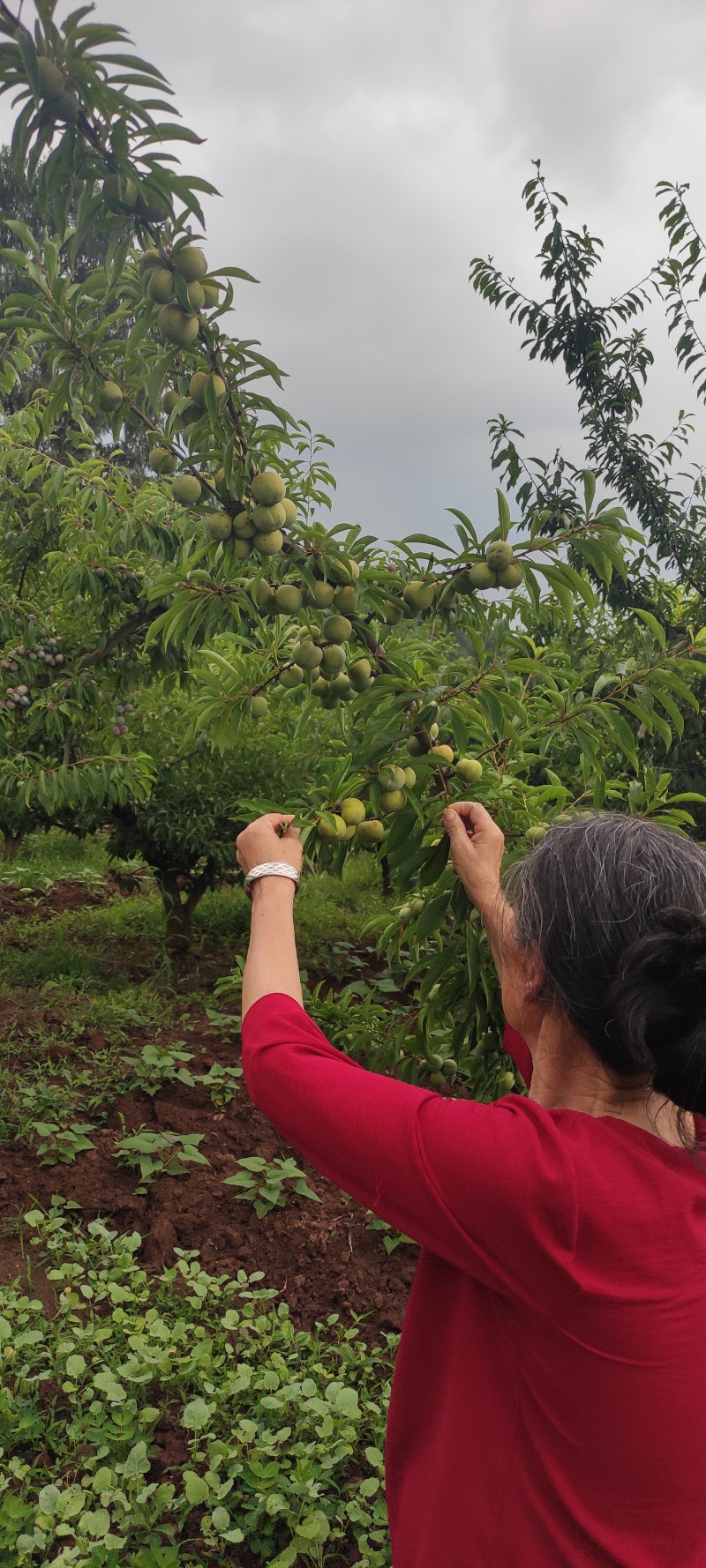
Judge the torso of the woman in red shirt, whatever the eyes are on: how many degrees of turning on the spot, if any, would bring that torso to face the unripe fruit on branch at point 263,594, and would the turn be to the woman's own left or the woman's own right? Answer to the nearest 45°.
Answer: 0° — they already face it

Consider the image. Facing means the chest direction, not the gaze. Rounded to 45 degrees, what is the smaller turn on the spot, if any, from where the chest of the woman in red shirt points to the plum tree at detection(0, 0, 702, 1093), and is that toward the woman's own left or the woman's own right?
0° — they already face it

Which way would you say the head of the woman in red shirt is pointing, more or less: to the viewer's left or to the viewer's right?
to the viewer's left

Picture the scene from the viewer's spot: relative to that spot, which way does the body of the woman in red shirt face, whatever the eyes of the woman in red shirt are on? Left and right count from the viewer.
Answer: facing away from the viewer and to the left of the viewer
